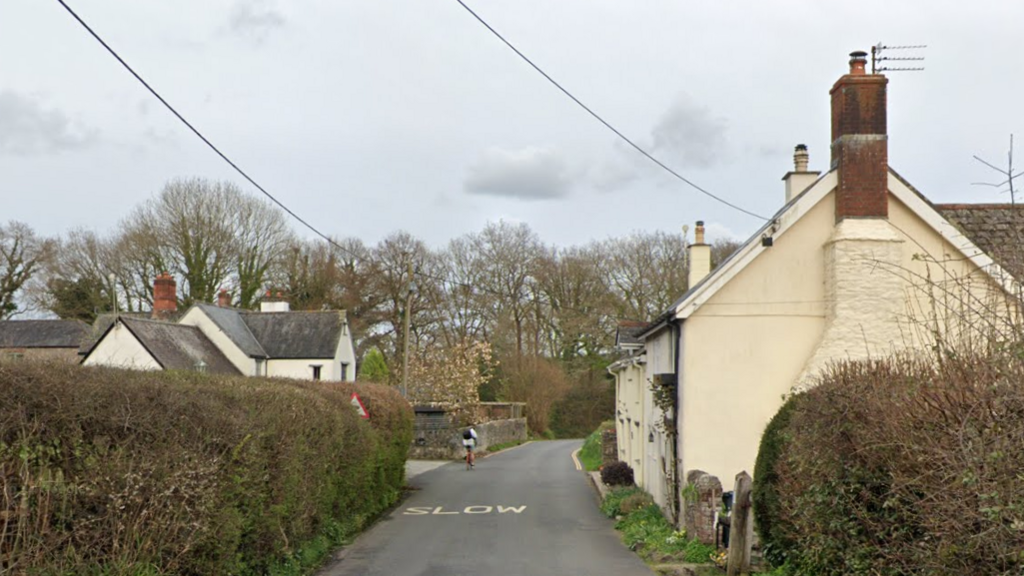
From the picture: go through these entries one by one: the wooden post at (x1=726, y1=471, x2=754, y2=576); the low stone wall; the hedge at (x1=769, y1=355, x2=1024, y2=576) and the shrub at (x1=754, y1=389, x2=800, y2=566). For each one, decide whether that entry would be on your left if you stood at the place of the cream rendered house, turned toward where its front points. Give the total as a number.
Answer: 3

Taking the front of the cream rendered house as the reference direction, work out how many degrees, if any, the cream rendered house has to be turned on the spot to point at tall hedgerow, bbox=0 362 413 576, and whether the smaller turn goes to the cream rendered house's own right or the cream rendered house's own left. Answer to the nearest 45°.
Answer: approximately 45° to the cream rendered house's own left

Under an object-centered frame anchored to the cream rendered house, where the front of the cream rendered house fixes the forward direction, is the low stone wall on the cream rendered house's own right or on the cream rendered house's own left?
on the cream rendered house's own right

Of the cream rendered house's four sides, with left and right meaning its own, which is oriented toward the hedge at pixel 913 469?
left

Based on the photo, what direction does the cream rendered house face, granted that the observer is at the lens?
facing to the left of the viewer

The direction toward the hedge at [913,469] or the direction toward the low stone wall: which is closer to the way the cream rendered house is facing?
the low stone wall

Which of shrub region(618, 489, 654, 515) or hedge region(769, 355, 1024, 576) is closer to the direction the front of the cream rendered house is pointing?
the shrub

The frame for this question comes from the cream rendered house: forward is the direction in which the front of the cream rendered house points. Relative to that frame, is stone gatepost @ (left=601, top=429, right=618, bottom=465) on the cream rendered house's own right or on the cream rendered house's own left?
on the cream rendered house's own right
